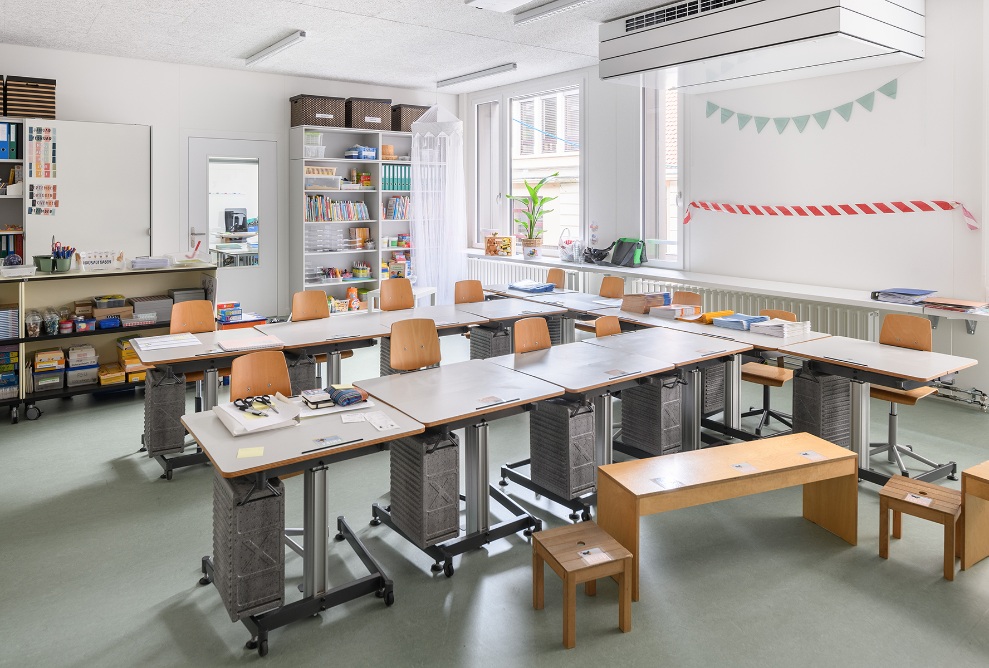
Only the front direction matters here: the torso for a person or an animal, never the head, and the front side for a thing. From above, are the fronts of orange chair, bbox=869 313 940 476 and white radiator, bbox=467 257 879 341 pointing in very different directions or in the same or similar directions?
same or similar directions

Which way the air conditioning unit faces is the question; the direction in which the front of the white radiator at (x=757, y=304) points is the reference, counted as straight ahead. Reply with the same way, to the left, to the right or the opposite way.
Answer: the same way

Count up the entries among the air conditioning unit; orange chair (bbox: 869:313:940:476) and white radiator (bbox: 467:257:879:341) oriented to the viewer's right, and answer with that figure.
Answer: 0

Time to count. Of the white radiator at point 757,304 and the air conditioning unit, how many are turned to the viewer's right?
0

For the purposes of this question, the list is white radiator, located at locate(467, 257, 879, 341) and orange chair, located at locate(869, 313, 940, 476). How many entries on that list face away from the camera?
0

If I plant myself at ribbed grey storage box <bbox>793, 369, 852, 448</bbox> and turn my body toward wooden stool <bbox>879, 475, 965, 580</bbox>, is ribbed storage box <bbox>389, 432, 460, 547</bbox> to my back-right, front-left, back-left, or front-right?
front-right

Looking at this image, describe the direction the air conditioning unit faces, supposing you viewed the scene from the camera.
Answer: facing the viewer and to the left of the viewer

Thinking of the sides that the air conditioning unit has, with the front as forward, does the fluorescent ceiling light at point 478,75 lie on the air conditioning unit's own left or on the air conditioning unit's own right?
on the air conditioning unit's own right

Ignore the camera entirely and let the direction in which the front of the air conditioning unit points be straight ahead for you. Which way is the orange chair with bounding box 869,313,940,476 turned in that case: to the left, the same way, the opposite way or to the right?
the same way
